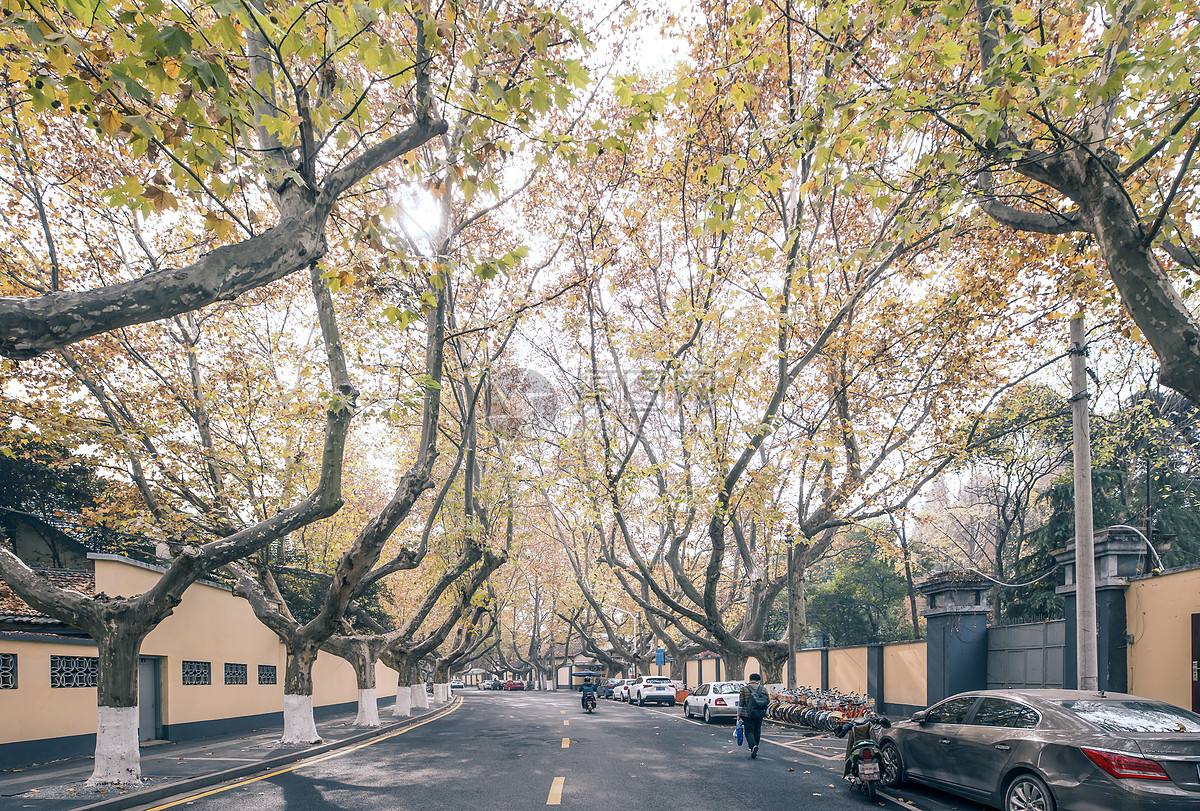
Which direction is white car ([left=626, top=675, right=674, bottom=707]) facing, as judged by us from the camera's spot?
facing away from the viewer and to the left of the viewer

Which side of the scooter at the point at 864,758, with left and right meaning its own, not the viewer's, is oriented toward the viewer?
back

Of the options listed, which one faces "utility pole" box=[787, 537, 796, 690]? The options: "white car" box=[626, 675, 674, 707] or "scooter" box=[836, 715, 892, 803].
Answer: the scooter

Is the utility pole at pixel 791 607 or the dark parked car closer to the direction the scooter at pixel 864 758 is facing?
the utility pole

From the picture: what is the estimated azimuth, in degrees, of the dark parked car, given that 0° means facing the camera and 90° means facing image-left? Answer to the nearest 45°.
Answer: approximately 135°

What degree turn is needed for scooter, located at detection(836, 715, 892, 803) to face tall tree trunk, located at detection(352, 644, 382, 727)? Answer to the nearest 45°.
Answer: approximately 45° to its left

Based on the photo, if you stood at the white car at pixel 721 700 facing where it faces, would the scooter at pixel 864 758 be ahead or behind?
behind
